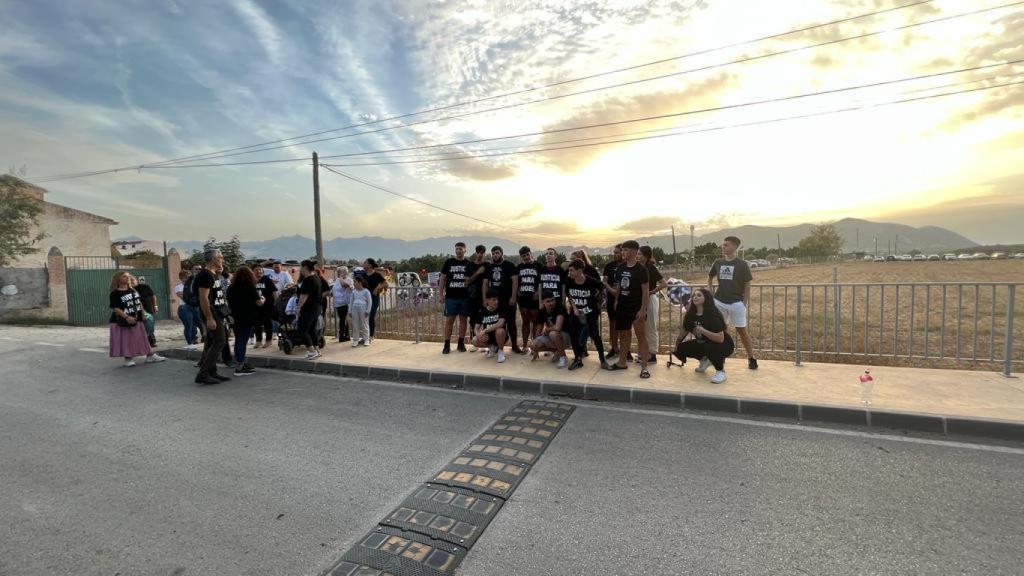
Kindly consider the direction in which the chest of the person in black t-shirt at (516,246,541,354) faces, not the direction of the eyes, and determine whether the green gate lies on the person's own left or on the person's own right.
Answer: on the person's own right

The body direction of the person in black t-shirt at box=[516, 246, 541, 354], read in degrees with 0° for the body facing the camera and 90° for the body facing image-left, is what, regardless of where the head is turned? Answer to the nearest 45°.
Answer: approximately 0°

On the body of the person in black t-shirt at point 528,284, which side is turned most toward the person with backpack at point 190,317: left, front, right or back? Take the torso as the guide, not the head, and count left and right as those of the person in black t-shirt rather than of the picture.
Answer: right

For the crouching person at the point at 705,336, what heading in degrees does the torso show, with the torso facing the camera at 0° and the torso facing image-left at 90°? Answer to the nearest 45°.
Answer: approximately 45°

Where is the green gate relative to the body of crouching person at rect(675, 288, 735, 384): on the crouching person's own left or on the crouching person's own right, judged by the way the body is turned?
on the crouching person's own right
